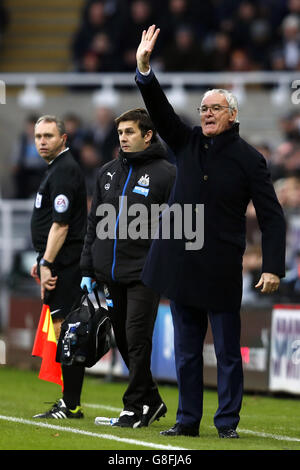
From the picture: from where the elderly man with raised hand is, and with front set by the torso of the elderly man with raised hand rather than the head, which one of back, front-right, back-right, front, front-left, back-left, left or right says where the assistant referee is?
right

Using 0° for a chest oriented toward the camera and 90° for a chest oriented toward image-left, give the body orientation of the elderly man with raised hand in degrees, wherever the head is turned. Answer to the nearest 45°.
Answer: approximately 45°

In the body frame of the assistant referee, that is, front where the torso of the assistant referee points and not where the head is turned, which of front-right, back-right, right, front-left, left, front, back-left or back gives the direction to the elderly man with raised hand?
back-left

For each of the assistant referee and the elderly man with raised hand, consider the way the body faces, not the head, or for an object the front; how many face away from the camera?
0
